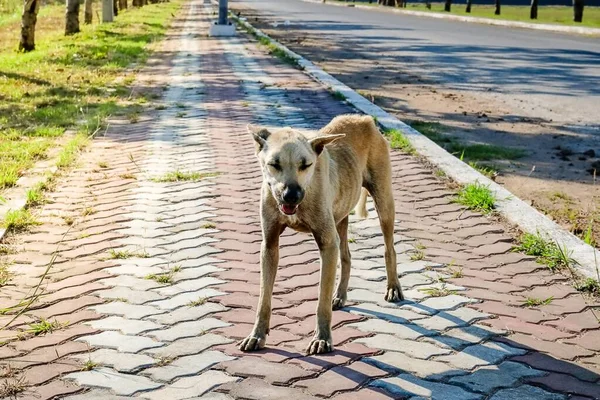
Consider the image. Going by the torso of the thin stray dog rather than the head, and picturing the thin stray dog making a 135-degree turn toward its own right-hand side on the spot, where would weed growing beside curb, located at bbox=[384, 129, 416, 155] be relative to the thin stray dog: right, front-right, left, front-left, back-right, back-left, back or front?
front

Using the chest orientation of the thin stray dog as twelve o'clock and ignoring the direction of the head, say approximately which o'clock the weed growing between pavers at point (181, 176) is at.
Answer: The weed growing between pavers is roughly at 4 o'clock from the thin stray dog.

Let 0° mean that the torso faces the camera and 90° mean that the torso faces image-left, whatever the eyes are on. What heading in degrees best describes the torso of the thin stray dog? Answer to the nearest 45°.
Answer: approximately 45°

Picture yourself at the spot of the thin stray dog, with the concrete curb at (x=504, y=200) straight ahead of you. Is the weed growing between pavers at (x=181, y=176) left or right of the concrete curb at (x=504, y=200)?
left

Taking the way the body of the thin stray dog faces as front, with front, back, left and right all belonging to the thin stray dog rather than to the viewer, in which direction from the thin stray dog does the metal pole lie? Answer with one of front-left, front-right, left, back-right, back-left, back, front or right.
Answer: back-right

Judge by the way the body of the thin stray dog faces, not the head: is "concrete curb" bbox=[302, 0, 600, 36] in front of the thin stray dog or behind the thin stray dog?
behind

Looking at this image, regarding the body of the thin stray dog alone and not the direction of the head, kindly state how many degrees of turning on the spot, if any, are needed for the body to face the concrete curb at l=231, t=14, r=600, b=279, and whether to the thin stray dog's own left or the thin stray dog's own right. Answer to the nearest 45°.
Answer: approximately 180°
